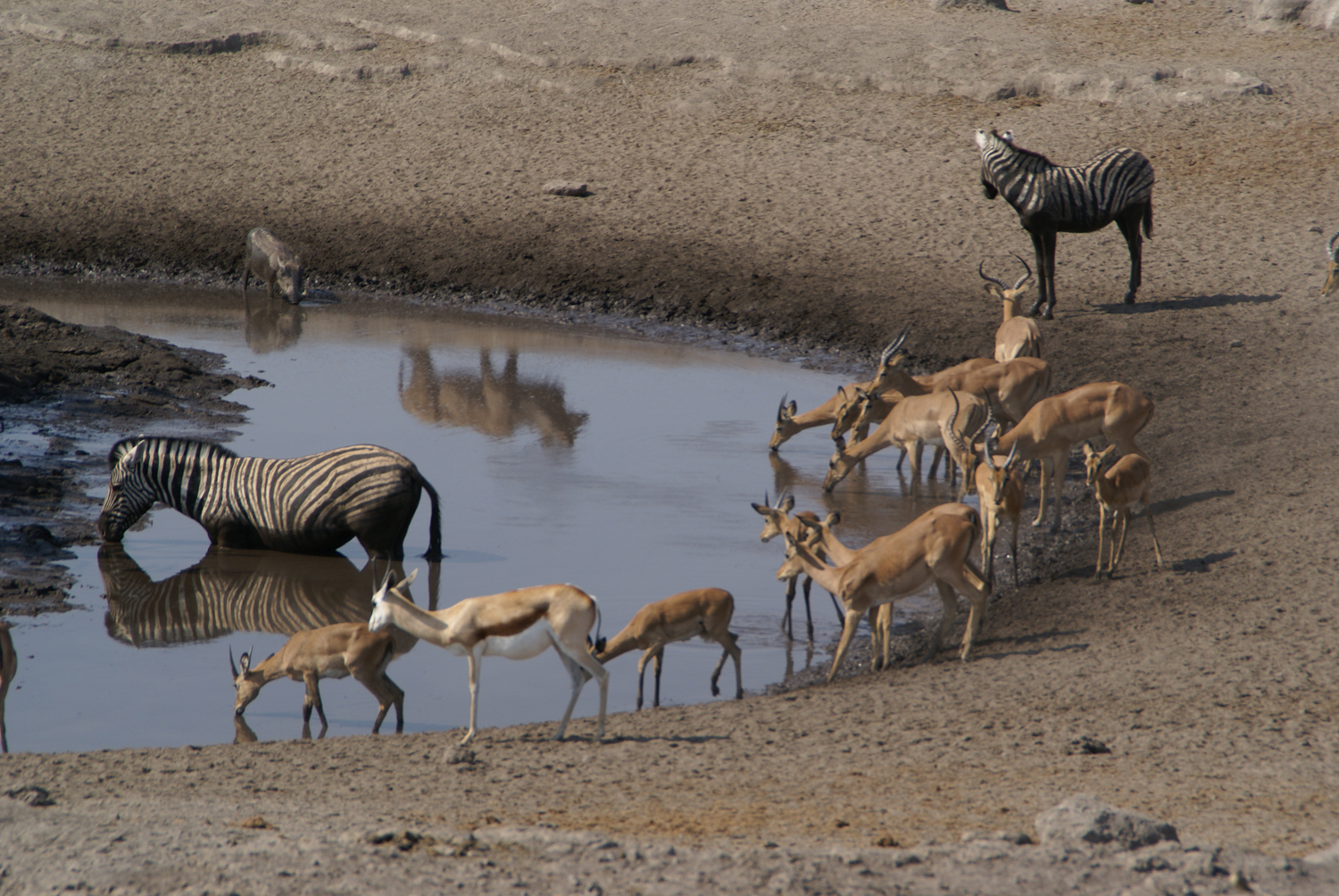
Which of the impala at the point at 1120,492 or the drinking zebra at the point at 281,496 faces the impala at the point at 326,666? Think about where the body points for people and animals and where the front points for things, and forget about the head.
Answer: the impala at the point at 1120,492

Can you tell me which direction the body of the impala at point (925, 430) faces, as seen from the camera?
to the viewer's left

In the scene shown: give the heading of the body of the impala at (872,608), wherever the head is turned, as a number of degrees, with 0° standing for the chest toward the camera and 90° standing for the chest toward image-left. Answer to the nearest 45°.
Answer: approximately 90°

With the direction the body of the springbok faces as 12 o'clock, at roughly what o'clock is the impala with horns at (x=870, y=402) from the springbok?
The impala with horns is roughly at 4 o'clock from the springbok.

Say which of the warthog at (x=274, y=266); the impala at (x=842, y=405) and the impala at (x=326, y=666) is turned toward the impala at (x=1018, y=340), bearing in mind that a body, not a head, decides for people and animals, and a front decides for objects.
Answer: the warthog

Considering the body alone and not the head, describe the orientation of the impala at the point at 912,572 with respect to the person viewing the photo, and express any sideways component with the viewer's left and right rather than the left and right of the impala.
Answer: facing to the left of the viewer

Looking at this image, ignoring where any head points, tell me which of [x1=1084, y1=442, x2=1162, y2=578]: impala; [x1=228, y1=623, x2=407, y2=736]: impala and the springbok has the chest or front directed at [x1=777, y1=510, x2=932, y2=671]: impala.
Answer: [x1=1084, y1=442, x2=1162, y2=578]: impala

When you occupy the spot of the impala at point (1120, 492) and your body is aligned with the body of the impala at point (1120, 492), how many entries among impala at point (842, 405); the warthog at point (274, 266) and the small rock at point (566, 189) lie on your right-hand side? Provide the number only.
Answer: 3

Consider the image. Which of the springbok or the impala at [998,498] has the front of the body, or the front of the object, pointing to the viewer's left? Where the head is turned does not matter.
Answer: the springbok

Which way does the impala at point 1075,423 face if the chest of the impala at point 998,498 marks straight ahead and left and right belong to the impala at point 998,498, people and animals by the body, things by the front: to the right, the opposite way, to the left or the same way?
to the right

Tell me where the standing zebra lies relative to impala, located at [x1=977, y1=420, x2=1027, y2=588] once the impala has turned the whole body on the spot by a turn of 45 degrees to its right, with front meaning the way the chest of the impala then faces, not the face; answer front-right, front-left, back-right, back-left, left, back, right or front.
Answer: back-right
